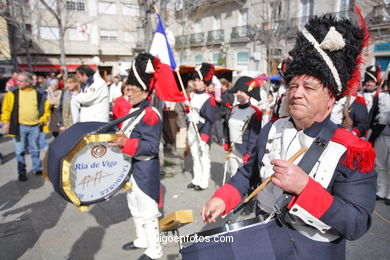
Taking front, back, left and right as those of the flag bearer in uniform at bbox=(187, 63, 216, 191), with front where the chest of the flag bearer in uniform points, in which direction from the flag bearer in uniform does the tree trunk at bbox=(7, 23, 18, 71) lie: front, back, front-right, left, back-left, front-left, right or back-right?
right

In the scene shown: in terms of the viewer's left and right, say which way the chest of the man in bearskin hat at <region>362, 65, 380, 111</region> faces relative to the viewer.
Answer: facing the viewer and to the left of the viewer

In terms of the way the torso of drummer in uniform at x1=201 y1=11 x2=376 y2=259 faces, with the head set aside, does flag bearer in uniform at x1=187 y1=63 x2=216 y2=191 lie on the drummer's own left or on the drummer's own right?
on the drummer's own right

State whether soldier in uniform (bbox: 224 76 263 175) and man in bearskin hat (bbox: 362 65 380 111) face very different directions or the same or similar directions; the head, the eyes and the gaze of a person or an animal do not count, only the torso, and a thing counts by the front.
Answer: same or similar directions

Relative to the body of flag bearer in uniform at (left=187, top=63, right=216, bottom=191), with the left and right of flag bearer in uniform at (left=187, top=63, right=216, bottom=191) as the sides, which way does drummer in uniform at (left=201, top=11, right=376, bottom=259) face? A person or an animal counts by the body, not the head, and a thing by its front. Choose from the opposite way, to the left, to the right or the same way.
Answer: the same way

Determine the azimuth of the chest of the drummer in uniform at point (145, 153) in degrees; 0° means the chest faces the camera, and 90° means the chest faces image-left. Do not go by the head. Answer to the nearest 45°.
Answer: approximately 90°

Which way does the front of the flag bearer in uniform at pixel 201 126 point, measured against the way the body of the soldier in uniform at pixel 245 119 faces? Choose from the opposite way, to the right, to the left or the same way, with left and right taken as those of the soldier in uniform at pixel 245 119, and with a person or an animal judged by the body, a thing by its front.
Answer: the same way

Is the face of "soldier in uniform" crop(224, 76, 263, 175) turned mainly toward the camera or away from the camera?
toward the camera

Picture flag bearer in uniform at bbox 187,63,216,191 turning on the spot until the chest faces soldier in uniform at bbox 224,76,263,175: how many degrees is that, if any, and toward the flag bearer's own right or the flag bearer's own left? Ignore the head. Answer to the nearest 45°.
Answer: approximately 90° to the flag bearer's own left

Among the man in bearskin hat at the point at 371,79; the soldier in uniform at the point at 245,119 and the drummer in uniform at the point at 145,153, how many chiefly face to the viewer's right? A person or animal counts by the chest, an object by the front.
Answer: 0

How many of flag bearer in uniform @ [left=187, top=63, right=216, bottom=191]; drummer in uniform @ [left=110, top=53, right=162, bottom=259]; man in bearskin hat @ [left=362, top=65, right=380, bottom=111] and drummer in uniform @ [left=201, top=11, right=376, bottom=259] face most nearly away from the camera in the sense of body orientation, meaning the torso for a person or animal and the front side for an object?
0

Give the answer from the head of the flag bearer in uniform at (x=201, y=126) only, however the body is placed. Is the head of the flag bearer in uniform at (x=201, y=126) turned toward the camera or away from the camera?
toward the camera

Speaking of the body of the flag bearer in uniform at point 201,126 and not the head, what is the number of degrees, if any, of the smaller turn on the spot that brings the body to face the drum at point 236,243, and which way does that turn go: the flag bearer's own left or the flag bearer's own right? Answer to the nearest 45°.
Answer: approximately 45° to the flag bearer's own left
